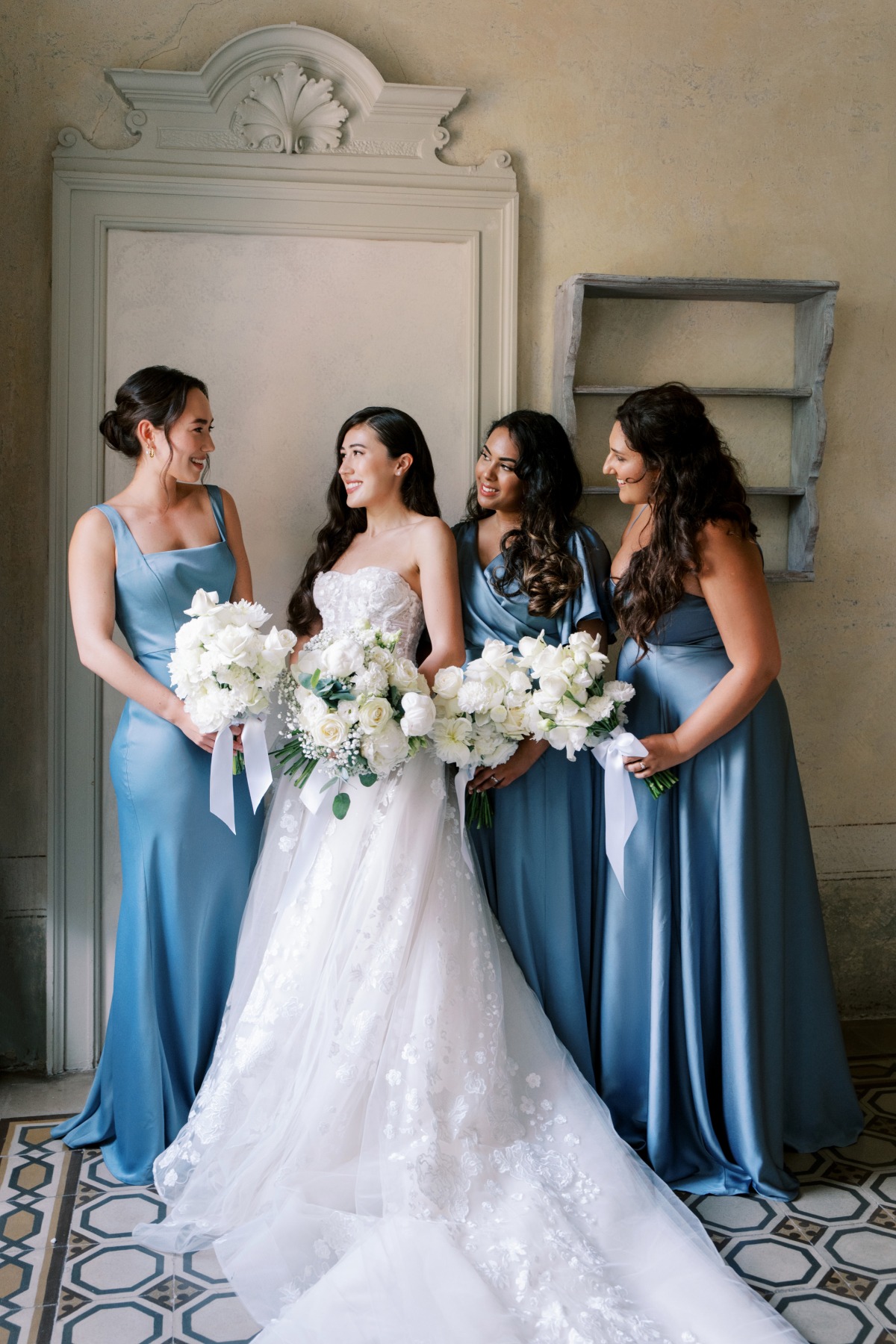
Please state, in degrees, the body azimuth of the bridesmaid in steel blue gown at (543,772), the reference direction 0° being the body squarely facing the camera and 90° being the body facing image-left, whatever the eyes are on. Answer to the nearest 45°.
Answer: approximately 45°

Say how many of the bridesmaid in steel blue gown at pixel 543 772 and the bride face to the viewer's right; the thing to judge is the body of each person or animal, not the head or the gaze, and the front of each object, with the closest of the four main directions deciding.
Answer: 0

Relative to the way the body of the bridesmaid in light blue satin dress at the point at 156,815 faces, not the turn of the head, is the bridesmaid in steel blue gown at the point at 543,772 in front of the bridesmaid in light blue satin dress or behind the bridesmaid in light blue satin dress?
in front

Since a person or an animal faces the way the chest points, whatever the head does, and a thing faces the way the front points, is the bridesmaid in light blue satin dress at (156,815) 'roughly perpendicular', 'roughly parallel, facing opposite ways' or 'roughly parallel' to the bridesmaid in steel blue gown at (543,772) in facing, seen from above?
roughly perpendicular

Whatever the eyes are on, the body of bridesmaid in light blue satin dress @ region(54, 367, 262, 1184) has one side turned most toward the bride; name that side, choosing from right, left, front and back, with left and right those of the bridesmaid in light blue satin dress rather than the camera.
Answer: front

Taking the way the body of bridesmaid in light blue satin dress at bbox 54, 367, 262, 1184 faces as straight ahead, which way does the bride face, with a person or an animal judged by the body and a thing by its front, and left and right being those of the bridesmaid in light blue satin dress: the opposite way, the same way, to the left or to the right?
to the right

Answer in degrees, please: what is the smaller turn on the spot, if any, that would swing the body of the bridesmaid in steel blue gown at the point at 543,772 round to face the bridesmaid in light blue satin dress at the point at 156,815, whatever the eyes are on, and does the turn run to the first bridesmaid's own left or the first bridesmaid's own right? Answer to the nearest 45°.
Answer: approximately 45° to the first bridesmaid's own right

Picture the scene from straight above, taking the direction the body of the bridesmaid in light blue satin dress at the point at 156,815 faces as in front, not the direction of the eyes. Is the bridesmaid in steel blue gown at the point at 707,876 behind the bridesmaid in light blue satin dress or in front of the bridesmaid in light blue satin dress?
in front
